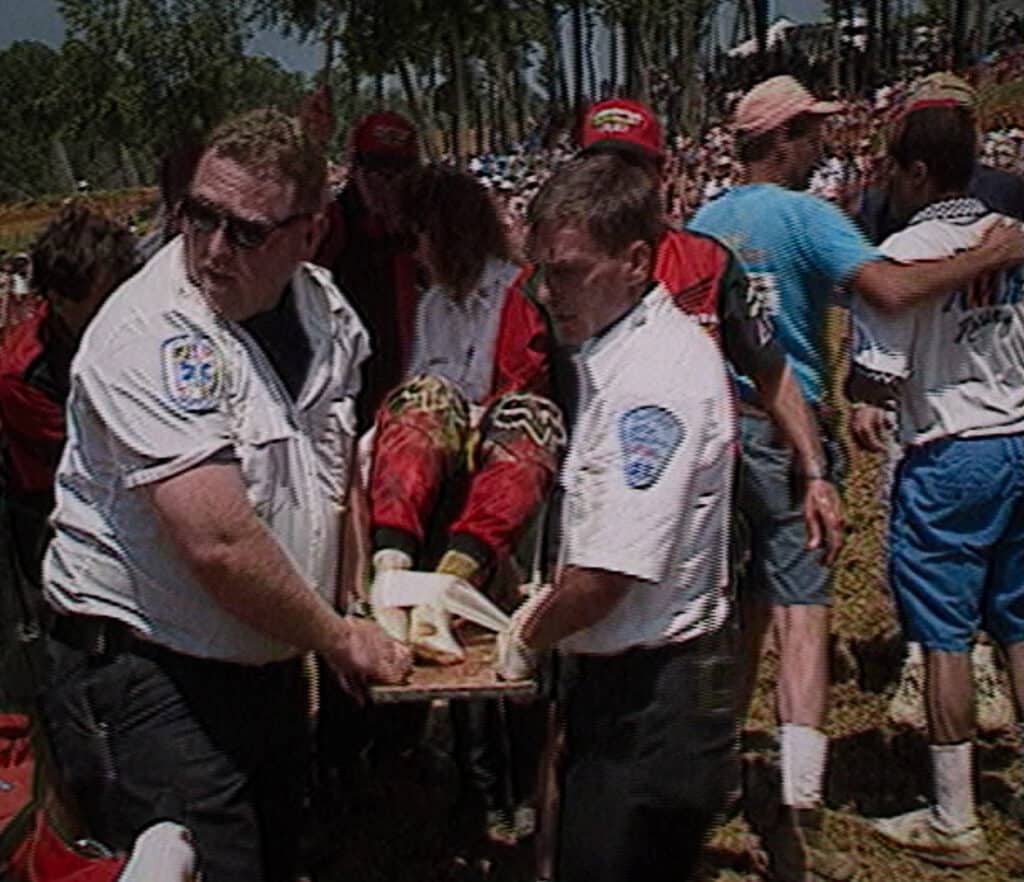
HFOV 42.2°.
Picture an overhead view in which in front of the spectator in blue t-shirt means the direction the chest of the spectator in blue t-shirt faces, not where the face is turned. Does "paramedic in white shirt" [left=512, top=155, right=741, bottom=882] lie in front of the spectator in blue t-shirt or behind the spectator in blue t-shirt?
behind

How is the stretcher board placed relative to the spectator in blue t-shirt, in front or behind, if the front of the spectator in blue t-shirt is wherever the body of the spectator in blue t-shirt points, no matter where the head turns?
behind

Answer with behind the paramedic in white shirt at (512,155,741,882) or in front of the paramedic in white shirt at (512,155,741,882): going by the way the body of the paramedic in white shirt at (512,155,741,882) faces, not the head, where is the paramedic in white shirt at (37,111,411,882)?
in front

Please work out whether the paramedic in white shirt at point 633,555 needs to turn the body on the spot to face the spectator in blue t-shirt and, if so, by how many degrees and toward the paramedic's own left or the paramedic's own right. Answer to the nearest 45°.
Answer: approximately 90° to the paramedic's own right

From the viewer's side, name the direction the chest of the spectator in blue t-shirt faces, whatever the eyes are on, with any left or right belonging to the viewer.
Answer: facing away from the viewer and to the right of the viewer

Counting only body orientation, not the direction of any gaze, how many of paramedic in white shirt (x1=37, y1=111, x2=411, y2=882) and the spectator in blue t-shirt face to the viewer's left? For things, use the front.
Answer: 0

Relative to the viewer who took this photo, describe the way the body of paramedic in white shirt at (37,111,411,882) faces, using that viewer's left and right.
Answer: facing the viewer and to the right of the viewer

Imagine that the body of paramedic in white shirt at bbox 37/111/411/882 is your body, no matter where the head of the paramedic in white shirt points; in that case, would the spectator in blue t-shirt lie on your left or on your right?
on your left

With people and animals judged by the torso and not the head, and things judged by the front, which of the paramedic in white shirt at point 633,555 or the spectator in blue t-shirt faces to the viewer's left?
the paramedic in white shirt

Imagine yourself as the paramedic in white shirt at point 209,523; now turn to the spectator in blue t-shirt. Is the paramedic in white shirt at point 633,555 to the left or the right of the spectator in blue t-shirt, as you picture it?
right

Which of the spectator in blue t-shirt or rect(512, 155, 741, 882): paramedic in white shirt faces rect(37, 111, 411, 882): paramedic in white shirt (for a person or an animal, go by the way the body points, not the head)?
rect(512, 155, 741, 882): paramedic in white shirt

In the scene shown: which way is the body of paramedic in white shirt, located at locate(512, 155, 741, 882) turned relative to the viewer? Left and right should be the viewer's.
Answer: facing to the left of the viewer
